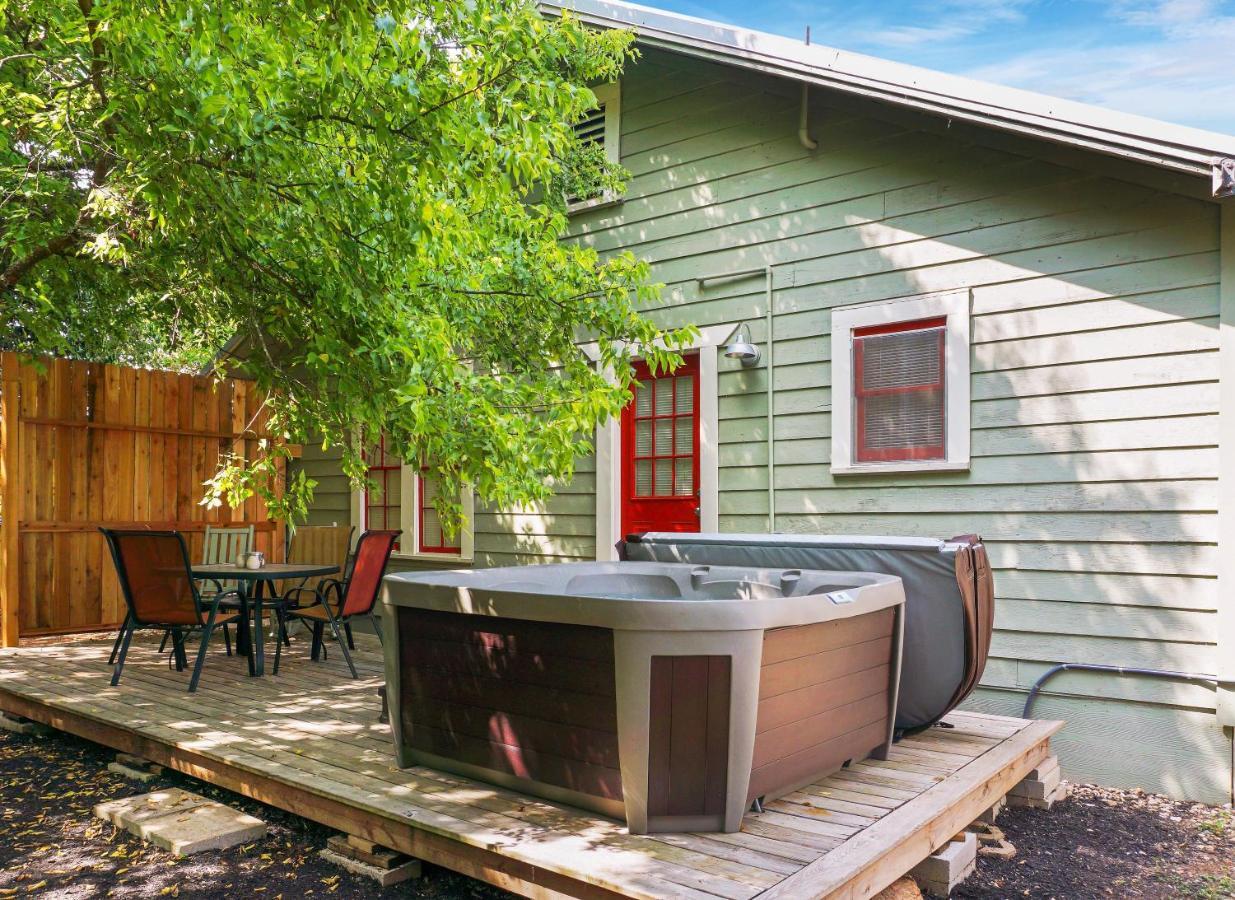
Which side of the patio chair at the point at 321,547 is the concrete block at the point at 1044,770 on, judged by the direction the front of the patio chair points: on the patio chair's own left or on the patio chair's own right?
on the patio chair's own left

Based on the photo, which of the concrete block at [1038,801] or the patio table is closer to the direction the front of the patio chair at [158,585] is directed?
the patio table

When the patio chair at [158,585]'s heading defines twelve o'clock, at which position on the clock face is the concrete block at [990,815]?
The concrete block is roughly at 3 o'clock from the patio chair.

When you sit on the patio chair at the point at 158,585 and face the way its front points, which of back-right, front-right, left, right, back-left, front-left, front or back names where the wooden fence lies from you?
front-left

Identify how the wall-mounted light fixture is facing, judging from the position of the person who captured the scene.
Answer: facing the viewer and to the left of the viewer

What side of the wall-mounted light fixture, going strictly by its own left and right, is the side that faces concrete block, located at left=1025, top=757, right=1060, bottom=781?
left

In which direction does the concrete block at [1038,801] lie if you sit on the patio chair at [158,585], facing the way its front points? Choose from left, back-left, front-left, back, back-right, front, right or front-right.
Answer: right

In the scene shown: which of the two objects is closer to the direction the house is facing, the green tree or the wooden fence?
the green tree

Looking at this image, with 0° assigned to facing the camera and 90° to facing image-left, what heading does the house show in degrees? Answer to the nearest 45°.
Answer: approximately 45°

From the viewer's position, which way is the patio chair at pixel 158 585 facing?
facing away from the viewer and to the right of the viewer

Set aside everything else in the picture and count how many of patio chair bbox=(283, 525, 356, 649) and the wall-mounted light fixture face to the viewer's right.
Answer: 0

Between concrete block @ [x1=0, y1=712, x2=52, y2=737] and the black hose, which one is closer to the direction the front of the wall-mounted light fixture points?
the concrete block

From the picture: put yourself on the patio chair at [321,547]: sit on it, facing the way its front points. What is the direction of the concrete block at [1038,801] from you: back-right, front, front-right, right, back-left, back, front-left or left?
left
